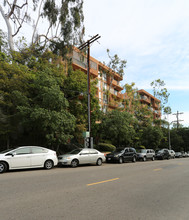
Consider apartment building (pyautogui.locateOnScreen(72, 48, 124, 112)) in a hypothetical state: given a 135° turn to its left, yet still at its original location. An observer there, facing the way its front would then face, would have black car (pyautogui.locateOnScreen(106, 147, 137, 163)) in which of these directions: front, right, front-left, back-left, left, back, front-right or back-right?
back

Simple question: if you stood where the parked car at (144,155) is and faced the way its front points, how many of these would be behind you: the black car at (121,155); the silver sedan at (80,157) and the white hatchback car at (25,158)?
0

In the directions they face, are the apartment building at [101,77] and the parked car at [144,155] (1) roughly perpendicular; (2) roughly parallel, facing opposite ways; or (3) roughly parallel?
roughly perpendicular

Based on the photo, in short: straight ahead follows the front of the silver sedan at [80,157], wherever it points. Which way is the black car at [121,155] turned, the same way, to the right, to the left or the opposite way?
the same way

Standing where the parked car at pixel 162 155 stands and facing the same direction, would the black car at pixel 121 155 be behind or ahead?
ahead

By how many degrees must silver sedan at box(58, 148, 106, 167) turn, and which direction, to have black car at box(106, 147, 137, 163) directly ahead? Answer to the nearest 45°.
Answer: approximately 180°

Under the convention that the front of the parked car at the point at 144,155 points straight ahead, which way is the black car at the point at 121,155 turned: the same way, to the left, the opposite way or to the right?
the same way

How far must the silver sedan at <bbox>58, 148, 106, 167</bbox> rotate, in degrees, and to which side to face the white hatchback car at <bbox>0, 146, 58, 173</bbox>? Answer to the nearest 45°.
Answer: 0° — it already faces it

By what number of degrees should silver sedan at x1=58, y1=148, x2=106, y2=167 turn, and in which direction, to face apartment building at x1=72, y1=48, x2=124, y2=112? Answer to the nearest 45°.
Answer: approximately 135° to its right

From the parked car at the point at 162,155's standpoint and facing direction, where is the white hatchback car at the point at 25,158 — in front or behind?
in front

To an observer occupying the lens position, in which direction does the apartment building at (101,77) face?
facing the viewer and to the right of the viewer

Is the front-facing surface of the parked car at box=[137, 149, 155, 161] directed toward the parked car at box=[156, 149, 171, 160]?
no

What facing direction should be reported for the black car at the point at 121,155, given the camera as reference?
facing the viewer and to the left of the viewer

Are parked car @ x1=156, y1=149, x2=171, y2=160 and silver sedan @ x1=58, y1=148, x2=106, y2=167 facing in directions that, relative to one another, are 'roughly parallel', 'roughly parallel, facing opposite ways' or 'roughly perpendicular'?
roughly parallel

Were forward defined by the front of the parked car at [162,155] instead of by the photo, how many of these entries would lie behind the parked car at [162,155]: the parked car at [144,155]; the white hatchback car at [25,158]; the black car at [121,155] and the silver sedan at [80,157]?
0

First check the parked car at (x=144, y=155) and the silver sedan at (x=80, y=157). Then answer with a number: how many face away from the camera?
0
